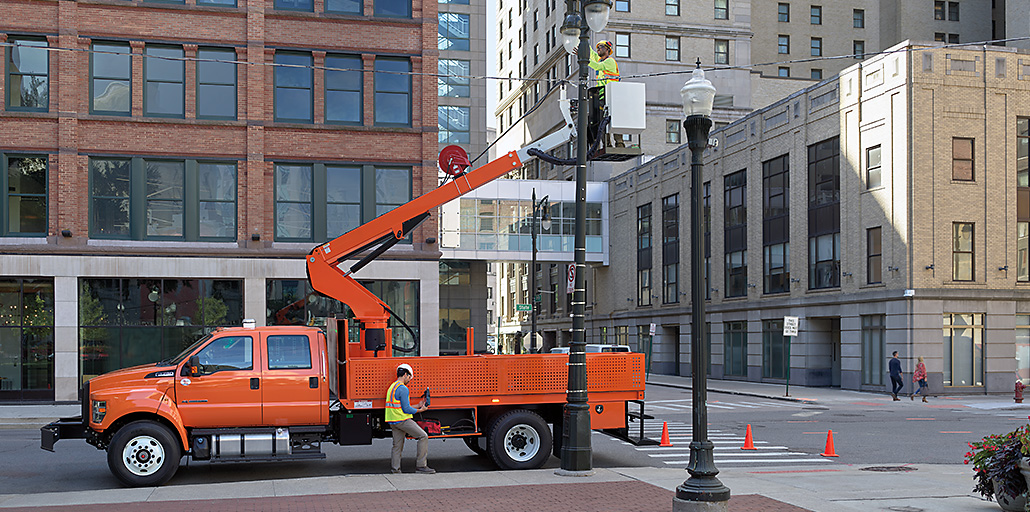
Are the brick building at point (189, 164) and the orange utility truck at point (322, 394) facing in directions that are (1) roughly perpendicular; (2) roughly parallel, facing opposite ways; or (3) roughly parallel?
roughly perpendicular

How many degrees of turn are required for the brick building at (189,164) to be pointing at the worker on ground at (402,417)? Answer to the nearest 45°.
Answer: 0° — it already faces them

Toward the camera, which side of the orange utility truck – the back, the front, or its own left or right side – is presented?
left

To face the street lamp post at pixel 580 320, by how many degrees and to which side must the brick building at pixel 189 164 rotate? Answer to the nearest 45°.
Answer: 0° — it already faces it

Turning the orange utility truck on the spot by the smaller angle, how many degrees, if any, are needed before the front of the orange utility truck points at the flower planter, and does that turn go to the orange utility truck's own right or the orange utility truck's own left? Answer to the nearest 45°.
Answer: approximately 135° to the orange utility truck's own left
